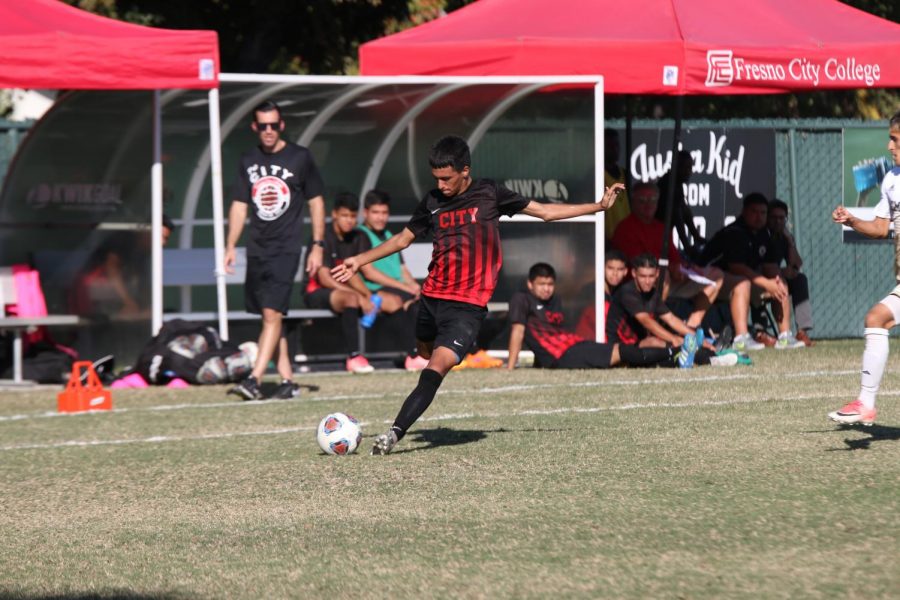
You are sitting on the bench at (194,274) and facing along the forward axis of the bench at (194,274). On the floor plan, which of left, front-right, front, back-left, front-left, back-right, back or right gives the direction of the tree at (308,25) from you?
back

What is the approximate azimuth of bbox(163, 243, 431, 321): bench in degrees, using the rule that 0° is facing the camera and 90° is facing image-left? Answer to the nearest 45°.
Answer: approximately 0°

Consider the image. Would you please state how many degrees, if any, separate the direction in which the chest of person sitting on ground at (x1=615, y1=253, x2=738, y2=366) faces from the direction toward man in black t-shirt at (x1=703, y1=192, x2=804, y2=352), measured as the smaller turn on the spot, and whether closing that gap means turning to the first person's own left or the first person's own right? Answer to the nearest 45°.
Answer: approximately 90° to the first person's own left

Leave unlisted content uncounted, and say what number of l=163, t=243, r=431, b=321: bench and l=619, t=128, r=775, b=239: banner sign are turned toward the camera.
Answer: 2

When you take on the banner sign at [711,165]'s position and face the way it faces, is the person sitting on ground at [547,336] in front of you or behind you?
in front

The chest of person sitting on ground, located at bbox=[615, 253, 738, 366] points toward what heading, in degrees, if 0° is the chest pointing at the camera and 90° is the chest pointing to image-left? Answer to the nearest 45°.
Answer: approximately 315°

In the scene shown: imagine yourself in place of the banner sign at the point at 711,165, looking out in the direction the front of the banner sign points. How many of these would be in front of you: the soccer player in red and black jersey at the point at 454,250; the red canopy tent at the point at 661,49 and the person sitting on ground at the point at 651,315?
3
